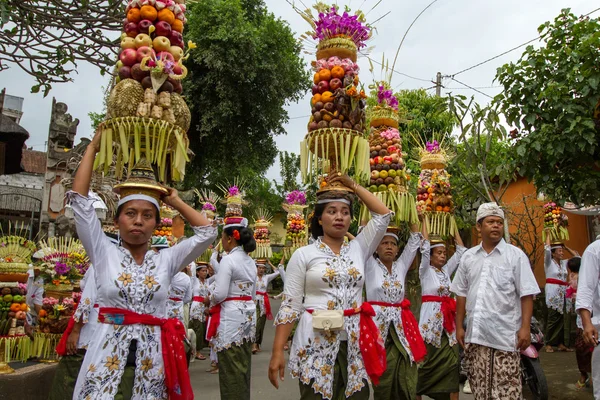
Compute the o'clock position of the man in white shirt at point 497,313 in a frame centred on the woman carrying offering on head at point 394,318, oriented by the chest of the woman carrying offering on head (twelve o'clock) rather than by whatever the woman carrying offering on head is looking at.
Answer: The man in white shirt is roughly at 10 o'clock from the woman carrying offering on head.

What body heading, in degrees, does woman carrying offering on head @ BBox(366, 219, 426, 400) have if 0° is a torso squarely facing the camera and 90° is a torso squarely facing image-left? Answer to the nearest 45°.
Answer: approximately 0°

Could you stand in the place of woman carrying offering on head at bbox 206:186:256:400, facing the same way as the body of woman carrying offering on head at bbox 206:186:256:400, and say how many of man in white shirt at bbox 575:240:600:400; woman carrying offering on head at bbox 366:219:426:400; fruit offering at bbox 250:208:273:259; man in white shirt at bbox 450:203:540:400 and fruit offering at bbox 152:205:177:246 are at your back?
3

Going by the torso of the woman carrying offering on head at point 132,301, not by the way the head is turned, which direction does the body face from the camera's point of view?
toward the camera

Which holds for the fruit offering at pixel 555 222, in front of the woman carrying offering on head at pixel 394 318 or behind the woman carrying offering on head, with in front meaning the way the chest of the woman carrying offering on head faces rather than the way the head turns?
behind

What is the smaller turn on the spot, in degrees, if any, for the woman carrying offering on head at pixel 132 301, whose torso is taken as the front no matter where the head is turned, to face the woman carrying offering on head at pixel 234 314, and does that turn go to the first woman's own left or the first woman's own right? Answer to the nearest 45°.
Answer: approximately 180°

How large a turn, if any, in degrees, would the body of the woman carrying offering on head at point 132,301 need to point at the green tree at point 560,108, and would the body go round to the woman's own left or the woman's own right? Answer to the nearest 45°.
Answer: approximately 90° to the woman's own left
